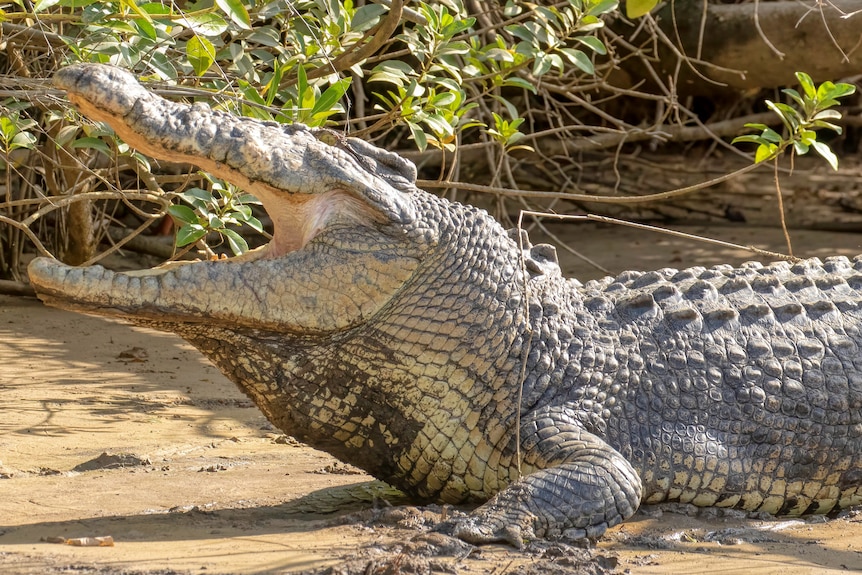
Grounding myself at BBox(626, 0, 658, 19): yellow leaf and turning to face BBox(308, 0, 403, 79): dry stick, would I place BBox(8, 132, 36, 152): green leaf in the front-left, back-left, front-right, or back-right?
front-left

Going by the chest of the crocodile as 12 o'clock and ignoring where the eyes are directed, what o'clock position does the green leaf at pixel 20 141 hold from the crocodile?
The green leaf is roughly at 1 o'clock from the crocodile.

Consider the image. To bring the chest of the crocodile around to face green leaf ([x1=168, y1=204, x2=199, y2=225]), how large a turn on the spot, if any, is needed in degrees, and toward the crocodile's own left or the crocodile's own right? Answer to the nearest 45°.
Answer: approximately 45° to the crocodile's own right

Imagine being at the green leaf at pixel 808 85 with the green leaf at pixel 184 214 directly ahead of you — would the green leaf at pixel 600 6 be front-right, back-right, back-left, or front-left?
front-right

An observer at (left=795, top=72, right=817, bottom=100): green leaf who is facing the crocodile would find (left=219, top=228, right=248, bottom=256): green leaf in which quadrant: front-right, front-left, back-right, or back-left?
front-right

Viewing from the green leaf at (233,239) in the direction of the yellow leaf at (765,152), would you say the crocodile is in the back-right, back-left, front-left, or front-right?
front-right

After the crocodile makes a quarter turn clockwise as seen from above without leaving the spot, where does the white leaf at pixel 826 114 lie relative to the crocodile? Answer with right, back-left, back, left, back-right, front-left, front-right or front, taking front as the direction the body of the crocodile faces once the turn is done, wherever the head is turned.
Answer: front-right

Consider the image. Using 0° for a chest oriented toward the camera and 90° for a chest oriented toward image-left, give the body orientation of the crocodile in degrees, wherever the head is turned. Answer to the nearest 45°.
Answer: approximately 90°

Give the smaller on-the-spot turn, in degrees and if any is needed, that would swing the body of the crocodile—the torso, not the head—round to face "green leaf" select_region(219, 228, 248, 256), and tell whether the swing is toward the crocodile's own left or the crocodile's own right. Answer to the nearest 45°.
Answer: approximately 45° to the crocodile's own right
